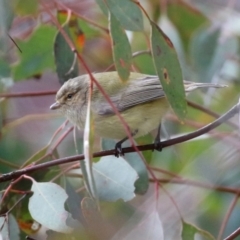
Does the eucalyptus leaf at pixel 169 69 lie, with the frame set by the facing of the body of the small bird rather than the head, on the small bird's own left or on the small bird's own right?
on the small bird's own left

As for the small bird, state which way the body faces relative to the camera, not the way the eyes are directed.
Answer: to the viewer's left

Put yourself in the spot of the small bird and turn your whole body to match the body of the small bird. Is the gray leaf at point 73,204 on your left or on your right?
on your left

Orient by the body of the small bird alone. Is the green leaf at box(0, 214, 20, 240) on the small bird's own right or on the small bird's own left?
on the small bird's own left
